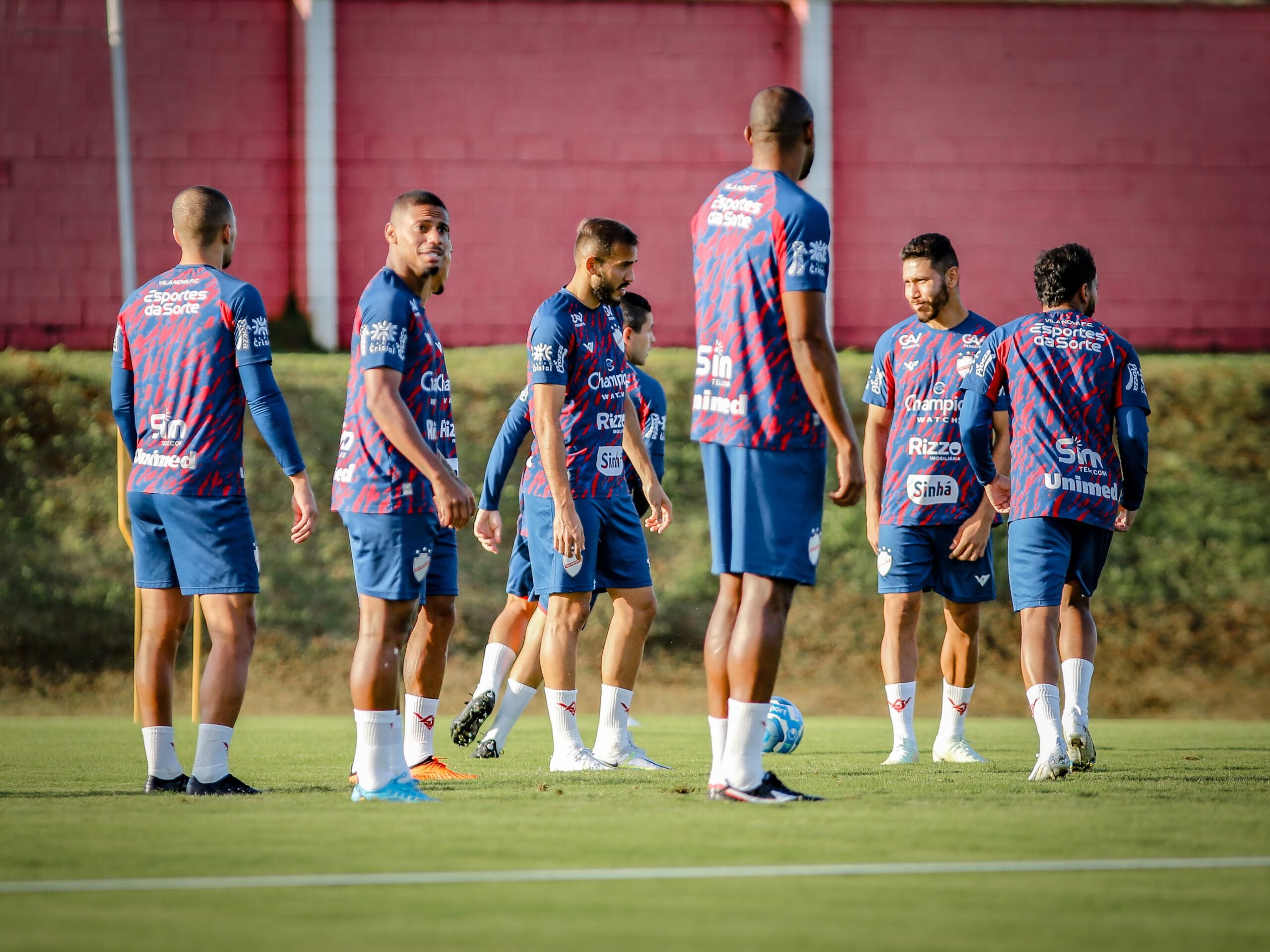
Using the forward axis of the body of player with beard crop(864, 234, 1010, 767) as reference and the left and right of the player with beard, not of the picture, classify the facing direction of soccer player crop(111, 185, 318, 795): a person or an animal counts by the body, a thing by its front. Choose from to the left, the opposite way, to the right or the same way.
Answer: the opposite way

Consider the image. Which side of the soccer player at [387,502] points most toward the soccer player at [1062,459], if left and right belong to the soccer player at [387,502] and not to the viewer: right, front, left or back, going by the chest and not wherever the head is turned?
front

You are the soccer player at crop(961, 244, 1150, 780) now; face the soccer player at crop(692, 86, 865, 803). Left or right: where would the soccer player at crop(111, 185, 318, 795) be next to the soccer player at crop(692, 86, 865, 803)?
right

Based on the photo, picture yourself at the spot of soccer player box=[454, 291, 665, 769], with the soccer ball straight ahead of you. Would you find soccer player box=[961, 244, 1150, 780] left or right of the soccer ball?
right

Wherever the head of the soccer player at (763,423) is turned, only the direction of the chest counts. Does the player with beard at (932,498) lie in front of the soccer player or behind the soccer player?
in front

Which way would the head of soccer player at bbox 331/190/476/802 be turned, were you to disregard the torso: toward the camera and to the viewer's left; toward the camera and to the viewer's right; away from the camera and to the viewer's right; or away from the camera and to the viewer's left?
toward the camera and to the viewer's right

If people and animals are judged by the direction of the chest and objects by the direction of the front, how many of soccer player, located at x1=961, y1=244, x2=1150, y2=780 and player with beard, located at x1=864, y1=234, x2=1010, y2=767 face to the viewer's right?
0

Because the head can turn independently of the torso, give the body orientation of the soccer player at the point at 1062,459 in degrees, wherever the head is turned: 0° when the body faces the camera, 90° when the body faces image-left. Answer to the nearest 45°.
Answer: approximately 180°

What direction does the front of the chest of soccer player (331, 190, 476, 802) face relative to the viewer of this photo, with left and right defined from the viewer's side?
facing to the right of the viewer

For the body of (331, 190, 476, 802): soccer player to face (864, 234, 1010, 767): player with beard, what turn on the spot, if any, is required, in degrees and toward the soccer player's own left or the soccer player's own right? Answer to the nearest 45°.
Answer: approximately 45° to the soccer player's own left

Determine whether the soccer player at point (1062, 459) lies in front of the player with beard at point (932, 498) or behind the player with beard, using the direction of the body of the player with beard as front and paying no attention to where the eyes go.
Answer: in front

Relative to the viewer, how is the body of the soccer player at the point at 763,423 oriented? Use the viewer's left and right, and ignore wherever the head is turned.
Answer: facing away from the viewer and to the right of the viewer
